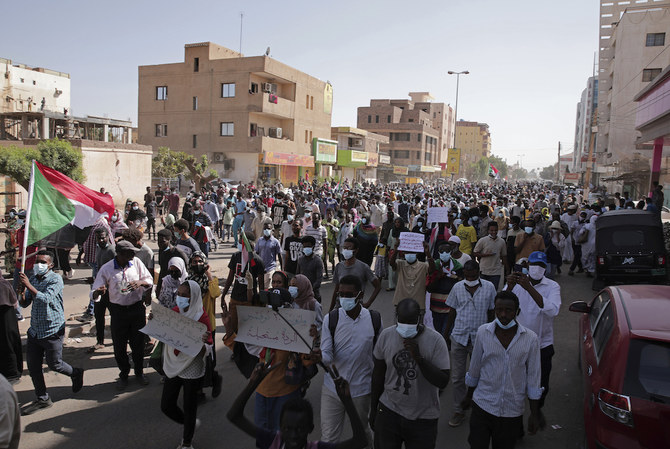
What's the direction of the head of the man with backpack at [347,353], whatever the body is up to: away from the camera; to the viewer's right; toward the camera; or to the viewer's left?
toward the camera

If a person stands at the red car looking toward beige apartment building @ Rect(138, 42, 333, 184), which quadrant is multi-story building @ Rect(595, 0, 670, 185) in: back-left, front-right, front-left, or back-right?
front-right

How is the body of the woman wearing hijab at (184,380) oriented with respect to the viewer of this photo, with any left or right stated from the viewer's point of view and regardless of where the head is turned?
facing the viewer and to the left of the viewer

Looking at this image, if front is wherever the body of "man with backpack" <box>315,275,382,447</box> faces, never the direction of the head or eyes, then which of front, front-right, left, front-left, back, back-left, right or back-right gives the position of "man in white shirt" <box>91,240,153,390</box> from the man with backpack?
back-right

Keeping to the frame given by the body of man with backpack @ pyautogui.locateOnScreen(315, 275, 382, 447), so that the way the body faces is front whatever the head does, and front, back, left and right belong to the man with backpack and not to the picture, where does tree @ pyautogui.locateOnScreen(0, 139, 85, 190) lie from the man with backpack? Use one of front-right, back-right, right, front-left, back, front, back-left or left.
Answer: back-right

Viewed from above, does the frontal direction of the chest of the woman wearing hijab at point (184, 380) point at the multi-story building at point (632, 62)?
no

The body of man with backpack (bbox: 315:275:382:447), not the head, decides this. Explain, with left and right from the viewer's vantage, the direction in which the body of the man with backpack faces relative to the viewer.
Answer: facing the viewer

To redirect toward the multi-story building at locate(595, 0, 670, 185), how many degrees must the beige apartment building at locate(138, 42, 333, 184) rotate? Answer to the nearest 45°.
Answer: approximately 45° to its left

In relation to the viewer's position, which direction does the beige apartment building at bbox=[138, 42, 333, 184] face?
facing the viewer and to the right of the viewer

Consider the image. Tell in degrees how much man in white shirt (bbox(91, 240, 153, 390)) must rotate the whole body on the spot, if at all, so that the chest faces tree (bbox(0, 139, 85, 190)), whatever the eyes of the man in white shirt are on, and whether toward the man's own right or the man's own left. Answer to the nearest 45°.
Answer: approximately 180°

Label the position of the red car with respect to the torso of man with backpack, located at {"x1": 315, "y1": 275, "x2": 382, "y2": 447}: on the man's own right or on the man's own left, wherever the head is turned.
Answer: on the man's own left

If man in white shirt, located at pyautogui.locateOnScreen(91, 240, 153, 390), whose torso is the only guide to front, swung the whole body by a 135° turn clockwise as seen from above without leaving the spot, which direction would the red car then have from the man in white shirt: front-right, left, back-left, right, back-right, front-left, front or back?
back

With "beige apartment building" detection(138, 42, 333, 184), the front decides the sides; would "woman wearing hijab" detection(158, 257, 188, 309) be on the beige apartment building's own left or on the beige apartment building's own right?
on the beige apartment building's own right

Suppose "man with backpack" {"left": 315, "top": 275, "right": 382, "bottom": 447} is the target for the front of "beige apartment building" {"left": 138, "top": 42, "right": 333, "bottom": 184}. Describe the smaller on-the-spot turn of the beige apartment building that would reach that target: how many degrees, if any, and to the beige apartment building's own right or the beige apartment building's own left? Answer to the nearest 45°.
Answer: approximately 45° to the beige apartment building's own right

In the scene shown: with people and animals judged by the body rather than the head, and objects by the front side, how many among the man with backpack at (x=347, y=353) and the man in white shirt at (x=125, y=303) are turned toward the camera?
2

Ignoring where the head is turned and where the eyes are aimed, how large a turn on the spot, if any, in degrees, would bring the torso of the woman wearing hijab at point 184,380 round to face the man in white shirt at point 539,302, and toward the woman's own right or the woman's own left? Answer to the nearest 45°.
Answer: approximately 135° to the woman's own left

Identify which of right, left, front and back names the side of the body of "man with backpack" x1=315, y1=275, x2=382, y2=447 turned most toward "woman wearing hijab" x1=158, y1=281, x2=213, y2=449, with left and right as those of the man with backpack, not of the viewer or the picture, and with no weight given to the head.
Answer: right

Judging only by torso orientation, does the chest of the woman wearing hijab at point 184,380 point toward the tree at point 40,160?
no

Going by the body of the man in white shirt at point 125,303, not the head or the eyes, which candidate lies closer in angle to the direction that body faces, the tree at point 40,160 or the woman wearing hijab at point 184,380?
the woman wearing hijab

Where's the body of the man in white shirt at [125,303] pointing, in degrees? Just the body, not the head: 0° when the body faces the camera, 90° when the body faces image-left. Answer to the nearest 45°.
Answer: approximately 0°

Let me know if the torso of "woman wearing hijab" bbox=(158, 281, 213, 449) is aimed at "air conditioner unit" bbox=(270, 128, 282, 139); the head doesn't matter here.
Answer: no
